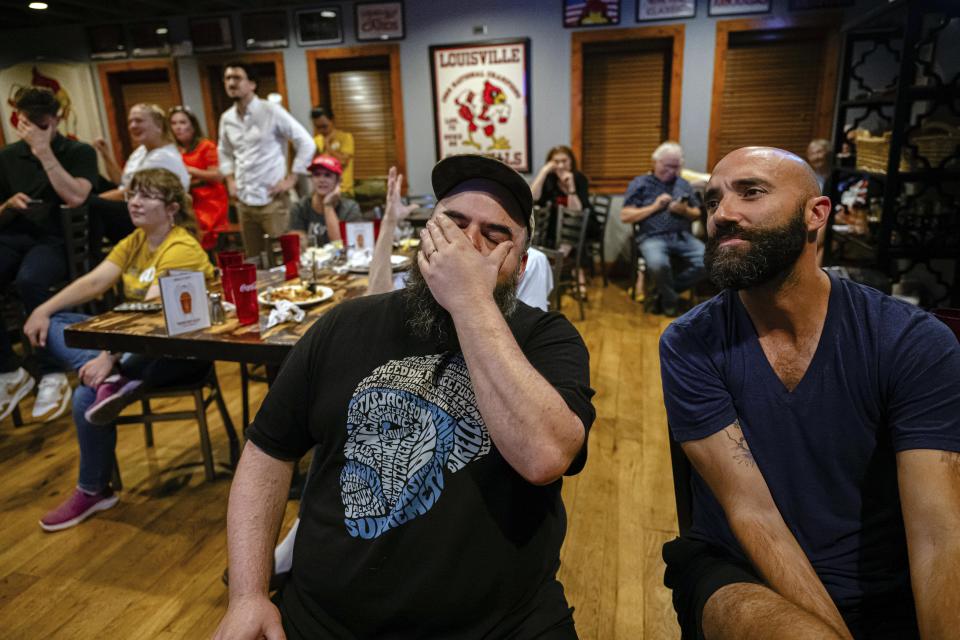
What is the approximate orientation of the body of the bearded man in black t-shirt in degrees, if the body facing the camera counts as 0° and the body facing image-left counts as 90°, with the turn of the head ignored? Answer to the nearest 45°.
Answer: approximately 0°

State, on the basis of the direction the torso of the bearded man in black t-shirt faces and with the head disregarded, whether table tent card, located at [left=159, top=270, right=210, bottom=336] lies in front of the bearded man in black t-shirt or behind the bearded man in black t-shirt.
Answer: behind

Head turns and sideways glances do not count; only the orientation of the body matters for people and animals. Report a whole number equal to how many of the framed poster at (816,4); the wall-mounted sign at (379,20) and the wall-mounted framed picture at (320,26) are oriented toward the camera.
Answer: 3

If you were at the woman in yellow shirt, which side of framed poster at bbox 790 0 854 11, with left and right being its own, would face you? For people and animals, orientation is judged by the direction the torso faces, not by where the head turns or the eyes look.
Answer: front

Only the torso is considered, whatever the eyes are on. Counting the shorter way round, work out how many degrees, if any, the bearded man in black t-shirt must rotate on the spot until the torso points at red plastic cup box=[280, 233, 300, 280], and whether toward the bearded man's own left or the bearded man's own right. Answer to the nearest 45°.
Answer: approximately 180°

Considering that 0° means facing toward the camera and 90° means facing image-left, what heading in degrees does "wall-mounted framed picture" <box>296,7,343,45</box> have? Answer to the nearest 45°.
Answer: approximately 0°

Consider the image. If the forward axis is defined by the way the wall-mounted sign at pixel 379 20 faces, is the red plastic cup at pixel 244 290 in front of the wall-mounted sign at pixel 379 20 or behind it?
in front

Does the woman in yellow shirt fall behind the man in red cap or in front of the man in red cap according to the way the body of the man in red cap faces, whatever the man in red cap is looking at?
in front

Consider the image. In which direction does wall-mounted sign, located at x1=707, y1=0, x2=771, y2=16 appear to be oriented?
toward the camera

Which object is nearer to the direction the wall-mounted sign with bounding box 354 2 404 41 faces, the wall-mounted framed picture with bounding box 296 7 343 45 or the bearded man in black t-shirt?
the bearded man in black t-shirt

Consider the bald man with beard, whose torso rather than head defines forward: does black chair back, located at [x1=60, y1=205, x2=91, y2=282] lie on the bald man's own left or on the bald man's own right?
on the bald man's own right

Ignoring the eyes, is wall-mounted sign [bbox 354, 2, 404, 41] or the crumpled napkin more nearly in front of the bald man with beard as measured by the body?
the crumpled napkin

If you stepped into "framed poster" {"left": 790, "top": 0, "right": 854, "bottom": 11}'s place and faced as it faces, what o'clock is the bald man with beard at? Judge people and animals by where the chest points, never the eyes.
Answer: The bald man with beard is roughly at 12 o'clock from the framed poster.
